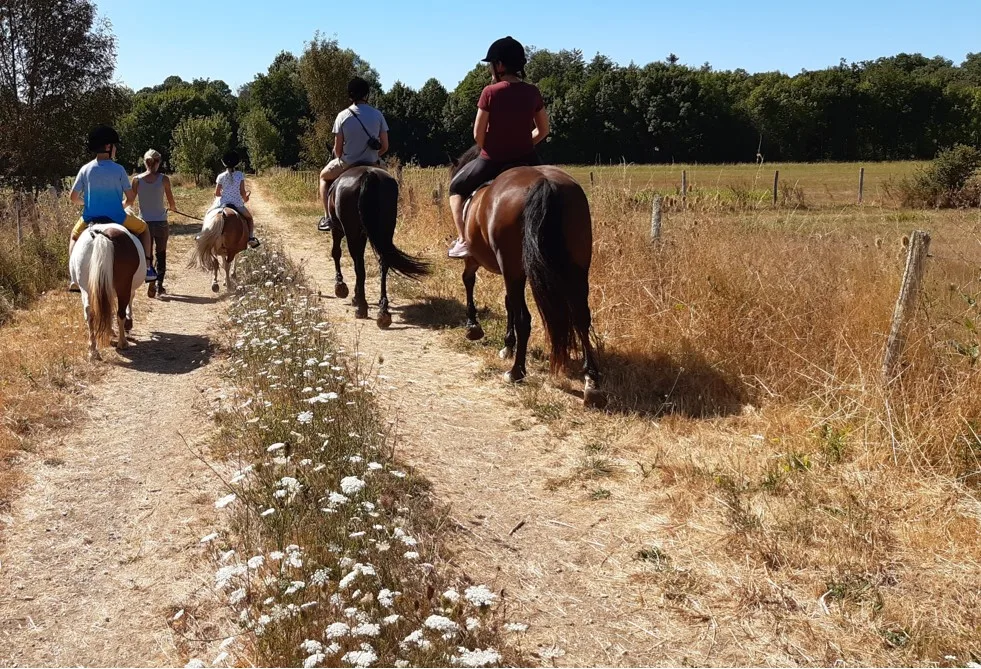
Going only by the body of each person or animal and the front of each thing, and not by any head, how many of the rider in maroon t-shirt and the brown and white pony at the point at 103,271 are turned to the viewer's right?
0

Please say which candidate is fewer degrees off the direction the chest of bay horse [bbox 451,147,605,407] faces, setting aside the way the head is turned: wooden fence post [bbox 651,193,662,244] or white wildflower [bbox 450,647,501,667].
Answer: the wooden fence post

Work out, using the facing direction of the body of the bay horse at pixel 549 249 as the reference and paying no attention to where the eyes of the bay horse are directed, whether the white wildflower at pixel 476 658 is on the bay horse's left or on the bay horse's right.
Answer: on the bay horse's left

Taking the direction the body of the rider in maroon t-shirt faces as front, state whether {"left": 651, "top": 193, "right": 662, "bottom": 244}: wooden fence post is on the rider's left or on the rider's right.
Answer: on the rider's right

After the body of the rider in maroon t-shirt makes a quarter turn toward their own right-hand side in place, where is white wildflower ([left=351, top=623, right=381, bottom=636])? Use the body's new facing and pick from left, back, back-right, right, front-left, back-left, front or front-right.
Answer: back-right

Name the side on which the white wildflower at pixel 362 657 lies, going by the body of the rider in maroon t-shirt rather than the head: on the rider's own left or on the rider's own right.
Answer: on the rider's own left

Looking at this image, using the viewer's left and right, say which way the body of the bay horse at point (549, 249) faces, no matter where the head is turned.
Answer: facing away from the viewer and to the left of the viewer

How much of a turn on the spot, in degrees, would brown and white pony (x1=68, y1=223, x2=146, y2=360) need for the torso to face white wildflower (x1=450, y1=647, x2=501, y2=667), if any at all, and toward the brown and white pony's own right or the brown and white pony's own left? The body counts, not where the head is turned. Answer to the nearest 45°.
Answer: approximately 180°

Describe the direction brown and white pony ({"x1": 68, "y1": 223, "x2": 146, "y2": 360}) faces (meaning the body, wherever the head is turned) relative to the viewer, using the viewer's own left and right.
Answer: facing away from the viewer

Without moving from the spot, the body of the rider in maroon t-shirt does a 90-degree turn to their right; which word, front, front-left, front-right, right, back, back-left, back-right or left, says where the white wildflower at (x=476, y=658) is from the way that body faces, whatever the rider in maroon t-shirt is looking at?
back-right

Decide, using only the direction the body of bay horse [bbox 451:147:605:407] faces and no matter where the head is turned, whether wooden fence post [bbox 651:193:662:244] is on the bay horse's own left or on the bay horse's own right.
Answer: on the bay horse's own right

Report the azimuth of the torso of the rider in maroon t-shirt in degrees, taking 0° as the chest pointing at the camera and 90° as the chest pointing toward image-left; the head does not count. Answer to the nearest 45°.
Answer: approximately 135°
